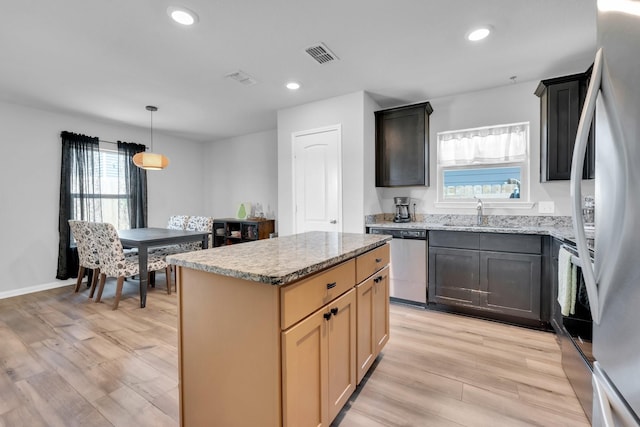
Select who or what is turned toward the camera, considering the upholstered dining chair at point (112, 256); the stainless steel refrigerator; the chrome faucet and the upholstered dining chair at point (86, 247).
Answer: the chrome faucet

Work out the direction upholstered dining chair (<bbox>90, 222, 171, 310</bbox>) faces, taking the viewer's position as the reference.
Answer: facing away from the viewer and to the right of the viewer

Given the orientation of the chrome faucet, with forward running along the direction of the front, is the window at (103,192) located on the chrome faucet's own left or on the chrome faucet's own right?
on the chrome faucet's own right

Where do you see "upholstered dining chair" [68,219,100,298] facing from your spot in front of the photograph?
facing away from the viewer and to the right of the viewer

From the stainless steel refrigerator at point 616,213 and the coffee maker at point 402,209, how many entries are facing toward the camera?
1

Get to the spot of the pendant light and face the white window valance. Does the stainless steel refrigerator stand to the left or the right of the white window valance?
right

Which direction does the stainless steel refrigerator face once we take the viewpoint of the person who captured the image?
facing to the left of the viewer

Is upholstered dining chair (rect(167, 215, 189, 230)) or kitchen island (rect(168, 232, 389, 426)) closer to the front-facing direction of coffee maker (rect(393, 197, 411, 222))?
the kitchen island

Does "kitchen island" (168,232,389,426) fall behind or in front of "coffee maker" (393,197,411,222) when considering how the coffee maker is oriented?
in front
